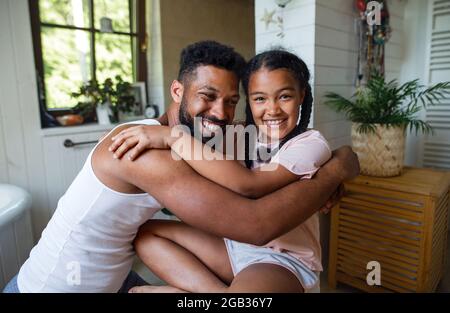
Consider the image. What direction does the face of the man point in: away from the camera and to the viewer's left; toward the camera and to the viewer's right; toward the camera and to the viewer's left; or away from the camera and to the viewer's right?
toward the camera and to the viewer's right

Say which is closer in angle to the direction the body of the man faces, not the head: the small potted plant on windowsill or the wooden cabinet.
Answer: the wooden cabinet

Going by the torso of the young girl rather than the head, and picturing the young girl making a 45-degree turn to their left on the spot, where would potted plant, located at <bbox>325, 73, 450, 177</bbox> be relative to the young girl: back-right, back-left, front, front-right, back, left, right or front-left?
back-left

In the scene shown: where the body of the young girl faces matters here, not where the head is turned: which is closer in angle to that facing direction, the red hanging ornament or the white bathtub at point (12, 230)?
the white bathtub

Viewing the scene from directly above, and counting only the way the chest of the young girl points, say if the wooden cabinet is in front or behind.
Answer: behind

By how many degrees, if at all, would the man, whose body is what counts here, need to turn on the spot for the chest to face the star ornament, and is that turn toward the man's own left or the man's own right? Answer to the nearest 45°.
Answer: approximately 45° to the man's own left

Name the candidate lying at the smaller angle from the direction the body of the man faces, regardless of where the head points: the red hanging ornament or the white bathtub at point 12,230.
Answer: the red hanging ornament

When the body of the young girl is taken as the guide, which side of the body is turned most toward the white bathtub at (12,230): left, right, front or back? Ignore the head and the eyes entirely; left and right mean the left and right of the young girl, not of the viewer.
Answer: right

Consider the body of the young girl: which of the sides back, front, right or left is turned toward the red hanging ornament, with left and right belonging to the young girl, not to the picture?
back

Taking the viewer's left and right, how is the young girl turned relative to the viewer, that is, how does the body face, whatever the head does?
facing the viewer and to the left of the viewer

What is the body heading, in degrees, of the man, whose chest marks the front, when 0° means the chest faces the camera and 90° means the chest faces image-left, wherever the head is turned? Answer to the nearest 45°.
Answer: approximately 270°
